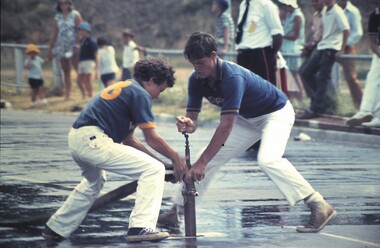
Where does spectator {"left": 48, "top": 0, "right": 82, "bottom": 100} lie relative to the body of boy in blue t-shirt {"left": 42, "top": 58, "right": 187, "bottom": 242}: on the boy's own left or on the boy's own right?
on the boy's own left

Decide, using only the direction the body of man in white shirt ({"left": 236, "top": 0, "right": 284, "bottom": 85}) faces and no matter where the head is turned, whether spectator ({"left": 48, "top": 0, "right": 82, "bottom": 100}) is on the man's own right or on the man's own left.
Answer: on the man's own right

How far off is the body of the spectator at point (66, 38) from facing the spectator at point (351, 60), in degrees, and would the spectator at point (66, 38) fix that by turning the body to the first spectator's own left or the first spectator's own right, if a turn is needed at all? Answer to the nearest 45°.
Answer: approximately 45° to the first spectator's own left

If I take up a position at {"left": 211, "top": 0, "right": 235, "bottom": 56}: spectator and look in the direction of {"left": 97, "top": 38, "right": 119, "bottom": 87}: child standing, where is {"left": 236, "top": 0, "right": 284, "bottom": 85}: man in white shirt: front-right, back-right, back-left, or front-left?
back-left

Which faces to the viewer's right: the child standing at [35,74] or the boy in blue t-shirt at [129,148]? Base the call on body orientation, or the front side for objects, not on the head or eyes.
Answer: the boy in blue t-shirt

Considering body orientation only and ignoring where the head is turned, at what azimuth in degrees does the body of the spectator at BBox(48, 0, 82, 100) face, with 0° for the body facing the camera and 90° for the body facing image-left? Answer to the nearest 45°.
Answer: approximately 0°

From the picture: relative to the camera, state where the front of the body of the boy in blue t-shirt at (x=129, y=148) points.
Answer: to the viewer's right

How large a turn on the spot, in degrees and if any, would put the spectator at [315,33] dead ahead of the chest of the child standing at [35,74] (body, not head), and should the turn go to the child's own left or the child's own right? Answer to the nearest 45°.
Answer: approximately 45° to the child's own left

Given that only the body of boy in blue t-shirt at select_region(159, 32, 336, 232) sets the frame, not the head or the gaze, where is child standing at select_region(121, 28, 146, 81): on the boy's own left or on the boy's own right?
on the boy's own right

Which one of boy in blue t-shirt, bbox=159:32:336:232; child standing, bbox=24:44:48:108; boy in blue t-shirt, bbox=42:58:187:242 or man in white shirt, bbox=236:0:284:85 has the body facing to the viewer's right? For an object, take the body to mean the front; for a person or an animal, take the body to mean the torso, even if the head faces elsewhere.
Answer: boy in blue t-shirt, bbox=42:58:187:242

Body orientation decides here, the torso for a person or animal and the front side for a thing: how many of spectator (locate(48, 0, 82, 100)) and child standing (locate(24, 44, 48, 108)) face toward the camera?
2
